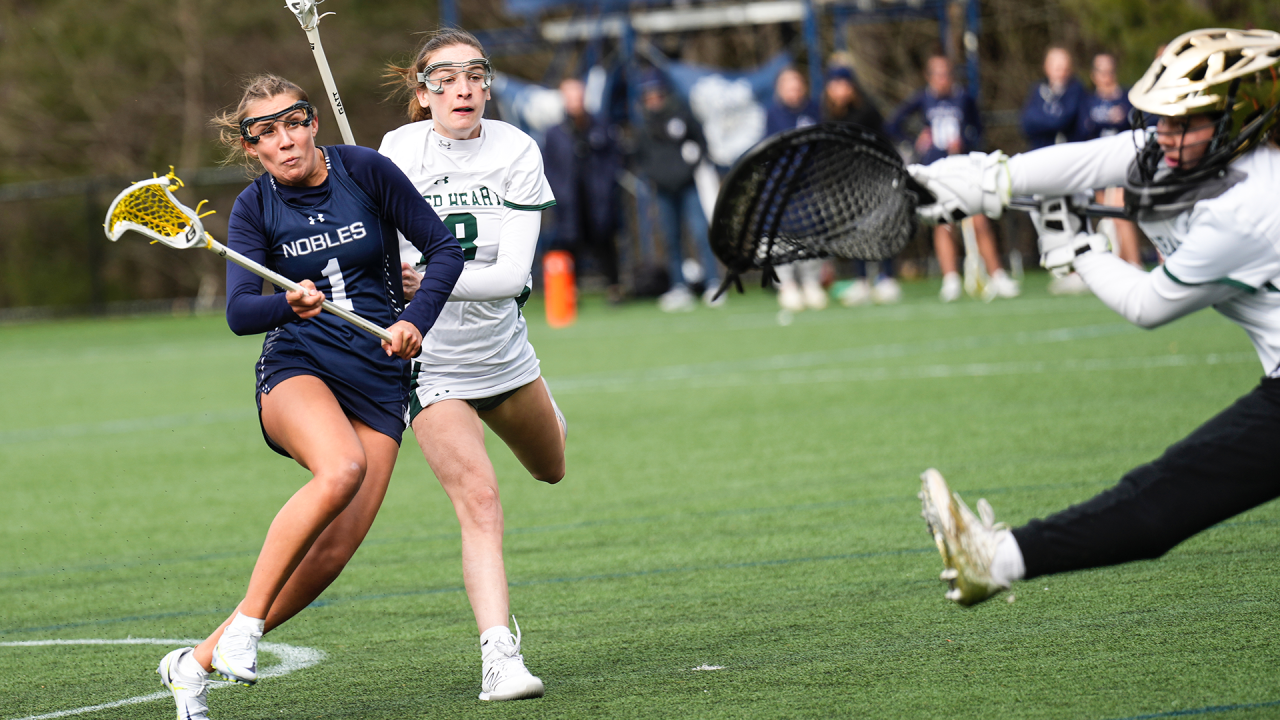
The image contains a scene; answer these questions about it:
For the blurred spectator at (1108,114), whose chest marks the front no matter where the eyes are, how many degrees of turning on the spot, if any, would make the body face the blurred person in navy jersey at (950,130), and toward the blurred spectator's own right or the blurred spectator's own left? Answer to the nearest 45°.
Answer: approximately 90° to the blurred spectator's own right

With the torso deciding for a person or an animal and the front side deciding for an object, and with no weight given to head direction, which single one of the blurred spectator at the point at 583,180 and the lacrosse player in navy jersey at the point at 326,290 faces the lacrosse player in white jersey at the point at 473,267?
the blurred spectator

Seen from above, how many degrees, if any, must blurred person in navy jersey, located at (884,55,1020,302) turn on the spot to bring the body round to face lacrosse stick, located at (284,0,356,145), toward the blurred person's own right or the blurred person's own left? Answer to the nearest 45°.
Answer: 0° — they already face it

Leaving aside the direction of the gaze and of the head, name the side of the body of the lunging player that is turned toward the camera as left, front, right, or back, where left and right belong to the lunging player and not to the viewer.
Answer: left
